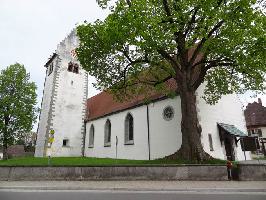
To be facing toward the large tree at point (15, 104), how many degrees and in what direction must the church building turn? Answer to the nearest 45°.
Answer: approximately 135° to its right

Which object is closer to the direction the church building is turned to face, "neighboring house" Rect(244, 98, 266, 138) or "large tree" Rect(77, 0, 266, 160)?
the large tree

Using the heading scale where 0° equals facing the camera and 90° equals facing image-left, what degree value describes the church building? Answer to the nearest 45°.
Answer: approximately 315°

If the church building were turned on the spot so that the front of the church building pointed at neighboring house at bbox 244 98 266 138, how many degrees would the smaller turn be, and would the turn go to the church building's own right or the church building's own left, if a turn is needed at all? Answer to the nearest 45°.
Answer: approximately 90° to the church building's own left

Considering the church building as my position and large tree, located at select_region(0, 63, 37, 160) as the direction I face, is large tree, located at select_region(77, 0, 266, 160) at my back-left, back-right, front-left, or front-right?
back-left

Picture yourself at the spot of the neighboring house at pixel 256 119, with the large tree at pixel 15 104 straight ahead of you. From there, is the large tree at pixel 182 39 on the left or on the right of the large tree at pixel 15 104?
left
